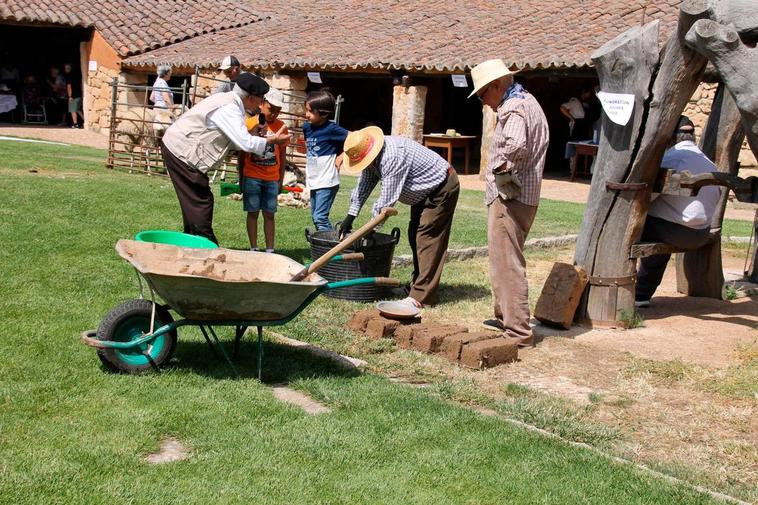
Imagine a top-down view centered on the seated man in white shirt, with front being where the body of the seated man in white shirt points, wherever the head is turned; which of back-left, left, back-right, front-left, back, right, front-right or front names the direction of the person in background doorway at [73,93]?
front

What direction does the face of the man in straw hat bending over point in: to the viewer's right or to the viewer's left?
to the viewer's left

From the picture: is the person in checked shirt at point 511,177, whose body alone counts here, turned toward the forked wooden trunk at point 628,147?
no

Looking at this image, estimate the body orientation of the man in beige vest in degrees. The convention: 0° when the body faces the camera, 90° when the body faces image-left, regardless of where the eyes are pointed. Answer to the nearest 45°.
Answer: approximately 270°

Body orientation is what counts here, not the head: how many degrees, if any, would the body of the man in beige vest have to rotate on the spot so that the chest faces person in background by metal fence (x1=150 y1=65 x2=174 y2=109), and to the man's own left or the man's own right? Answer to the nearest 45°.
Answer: approximately 90° to the man's own left

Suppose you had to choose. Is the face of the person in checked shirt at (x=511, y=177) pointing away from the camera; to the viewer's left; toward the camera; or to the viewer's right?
to the viewer's left

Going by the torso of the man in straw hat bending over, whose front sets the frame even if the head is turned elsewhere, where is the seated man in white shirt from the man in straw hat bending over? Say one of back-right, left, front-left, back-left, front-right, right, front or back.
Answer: back

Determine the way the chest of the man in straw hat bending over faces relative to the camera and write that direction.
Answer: to the viewer's left

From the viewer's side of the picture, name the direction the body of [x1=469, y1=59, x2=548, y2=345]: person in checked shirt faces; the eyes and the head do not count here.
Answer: to the viewer's left

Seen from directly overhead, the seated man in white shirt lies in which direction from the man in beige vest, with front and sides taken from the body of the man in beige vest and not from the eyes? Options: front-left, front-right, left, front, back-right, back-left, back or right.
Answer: front

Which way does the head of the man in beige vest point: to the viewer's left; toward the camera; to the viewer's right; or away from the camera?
to the viewer's right

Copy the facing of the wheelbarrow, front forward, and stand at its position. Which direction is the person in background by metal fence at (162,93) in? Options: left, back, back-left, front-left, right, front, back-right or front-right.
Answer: right
